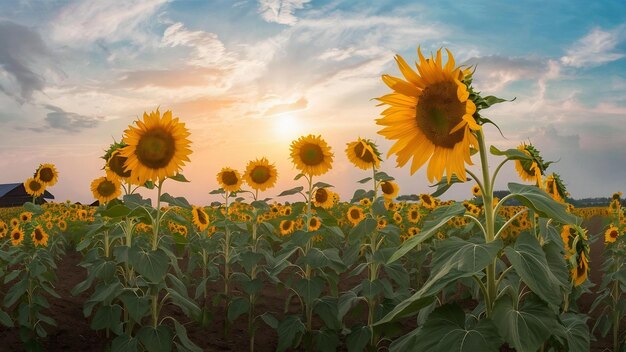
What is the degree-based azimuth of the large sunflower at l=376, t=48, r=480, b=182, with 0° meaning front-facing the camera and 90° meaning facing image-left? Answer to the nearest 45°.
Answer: approximately 45°

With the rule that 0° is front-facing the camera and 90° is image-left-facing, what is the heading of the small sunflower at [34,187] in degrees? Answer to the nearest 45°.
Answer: approximately 0°

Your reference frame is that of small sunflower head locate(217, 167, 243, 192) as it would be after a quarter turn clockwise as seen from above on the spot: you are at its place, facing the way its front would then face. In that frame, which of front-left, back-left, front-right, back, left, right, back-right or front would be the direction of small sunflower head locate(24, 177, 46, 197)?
front-right

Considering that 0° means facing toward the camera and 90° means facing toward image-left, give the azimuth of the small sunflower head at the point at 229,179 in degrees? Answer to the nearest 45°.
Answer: approximately 0°
